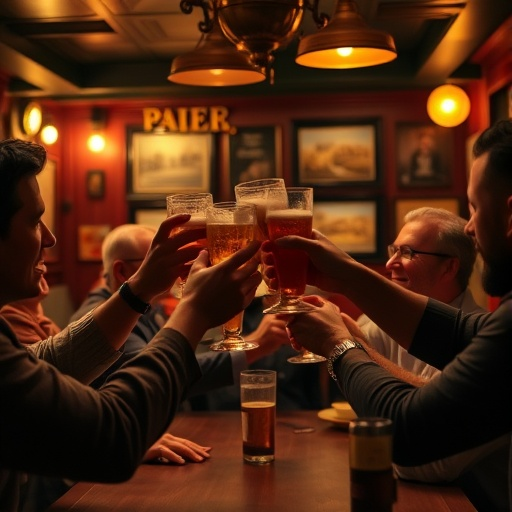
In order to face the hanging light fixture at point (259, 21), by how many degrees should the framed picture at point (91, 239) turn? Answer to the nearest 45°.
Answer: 0° — it already faces it

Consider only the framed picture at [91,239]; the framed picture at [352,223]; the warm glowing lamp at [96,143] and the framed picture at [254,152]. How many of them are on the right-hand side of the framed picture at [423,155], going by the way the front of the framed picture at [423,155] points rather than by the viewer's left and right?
4

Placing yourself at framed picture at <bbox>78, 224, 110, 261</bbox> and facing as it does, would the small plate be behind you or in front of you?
in front

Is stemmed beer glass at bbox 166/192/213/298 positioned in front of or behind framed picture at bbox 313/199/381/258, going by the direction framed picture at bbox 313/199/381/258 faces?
in front

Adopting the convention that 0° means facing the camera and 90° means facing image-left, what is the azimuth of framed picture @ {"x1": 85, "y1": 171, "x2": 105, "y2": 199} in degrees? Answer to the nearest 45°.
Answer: approximately 0°

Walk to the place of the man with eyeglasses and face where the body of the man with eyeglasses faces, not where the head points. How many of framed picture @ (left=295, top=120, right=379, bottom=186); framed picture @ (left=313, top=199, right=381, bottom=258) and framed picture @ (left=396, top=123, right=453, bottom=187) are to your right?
3

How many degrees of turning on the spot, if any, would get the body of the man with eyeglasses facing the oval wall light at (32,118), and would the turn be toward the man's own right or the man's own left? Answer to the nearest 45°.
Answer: approximately 45° to the man's own right

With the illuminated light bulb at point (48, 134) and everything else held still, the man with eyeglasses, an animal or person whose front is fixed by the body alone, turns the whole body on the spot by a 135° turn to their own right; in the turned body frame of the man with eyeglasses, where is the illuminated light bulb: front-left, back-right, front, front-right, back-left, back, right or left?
left

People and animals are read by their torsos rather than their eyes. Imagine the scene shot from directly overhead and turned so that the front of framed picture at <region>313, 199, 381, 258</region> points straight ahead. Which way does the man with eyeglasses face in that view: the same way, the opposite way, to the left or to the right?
to the right

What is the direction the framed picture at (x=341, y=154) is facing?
toward the camera

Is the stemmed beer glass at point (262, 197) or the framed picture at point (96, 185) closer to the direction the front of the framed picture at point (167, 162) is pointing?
the stemmed beer glass

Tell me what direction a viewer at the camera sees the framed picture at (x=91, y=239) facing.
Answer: facing the viewer

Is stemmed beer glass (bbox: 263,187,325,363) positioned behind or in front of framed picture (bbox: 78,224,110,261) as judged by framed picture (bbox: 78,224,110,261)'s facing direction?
in front
